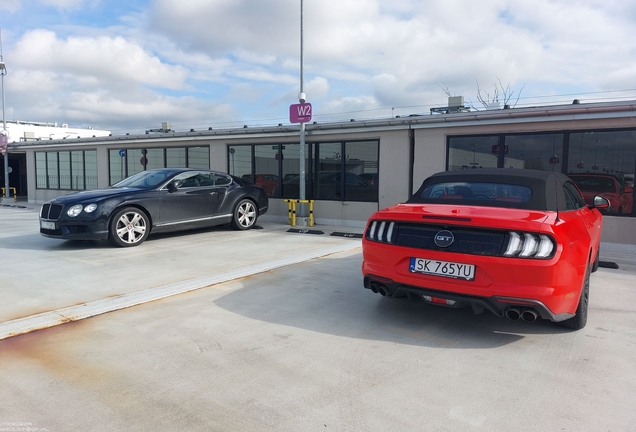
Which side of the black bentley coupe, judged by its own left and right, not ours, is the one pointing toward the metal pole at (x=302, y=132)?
back

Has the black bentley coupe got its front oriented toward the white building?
no

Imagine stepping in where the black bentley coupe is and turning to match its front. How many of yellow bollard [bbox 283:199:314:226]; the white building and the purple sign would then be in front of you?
0

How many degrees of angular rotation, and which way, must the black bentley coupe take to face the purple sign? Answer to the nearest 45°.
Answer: approximately 180°

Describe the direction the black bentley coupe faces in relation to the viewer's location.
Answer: facing the viewer and to the left of the viewer

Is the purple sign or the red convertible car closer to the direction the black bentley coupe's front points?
the red convertible car

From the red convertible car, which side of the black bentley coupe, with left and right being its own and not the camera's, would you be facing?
left
